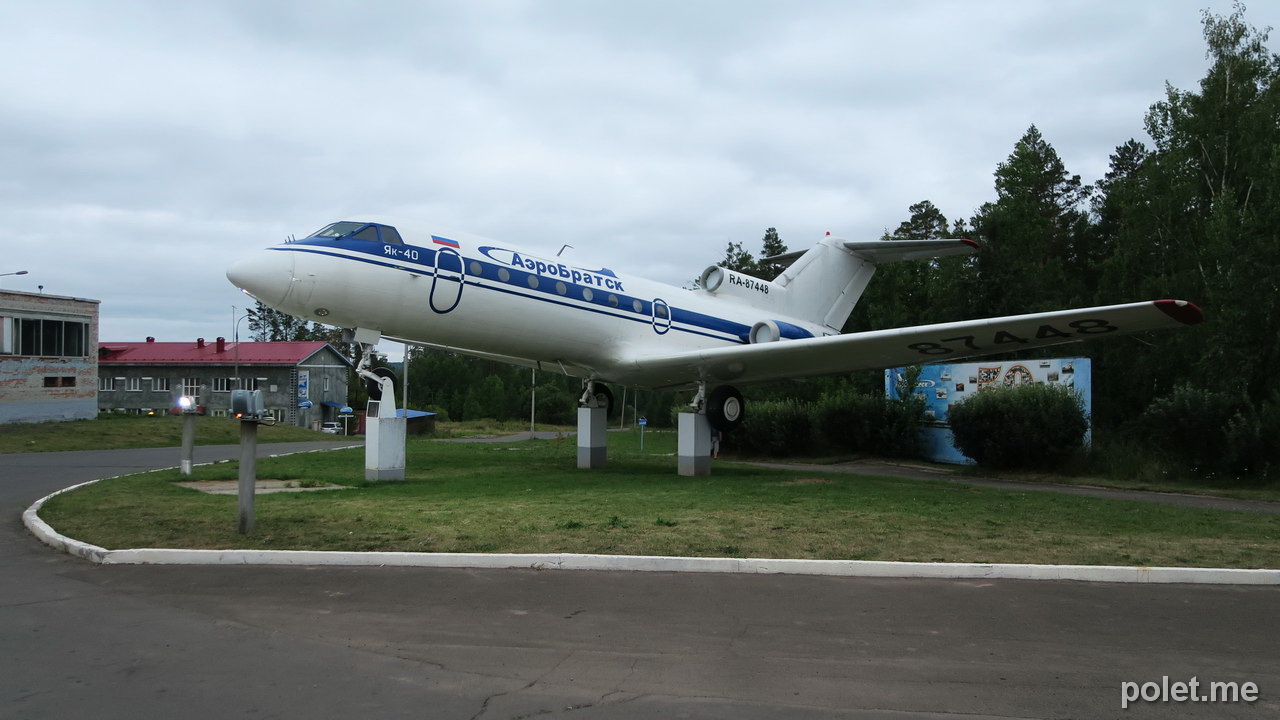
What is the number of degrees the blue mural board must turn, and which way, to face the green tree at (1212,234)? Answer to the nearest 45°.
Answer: approximately 135° to its left

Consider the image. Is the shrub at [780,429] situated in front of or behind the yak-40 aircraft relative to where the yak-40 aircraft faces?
behind

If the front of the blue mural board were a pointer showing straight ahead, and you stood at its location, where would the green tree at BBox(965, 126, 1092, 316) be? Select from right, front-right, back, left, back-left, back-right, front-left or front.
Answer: back

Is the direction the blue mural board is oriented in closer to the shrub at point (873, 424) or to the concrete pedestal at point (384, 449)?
the concrete pedestal

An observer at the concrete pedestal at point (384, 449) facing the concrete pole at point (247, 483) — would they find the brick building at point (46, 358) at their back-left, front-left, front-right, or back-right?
back-right

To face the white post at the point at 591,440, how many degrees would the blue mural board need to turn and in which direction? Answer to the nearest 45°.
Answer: approximately 45° to its right

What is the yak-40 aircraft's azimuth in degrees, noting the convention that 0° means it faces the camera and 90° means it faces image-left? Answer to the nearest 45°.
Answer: approximately 45°

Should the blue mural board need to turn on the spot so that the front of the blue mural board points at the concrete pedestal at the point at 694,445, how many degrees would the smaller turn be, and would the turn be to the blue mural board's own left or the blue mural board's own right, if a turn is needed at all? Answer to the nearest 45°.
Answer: approximately 45° to the blue mural board's own right

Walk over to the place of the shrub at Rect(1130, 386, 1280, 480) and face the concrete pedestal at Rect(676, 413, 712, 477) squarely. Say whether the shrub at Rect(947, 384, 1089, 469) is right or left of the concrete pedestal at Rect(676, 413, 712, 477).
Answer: right
